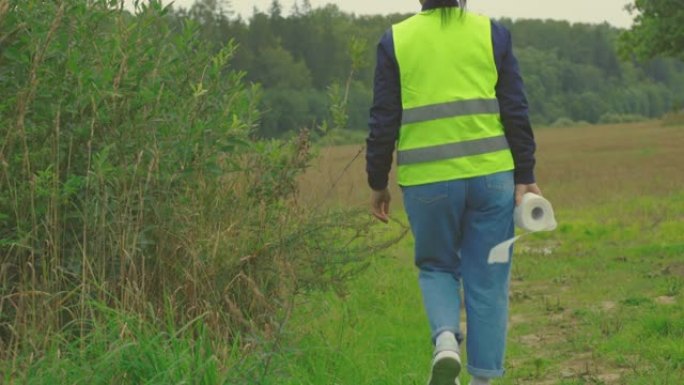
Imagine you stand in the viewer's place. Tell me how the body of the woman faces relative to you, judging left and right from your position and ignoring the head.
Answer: facing away from the viewer

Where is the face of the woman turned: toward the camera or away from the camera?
away from the camera
